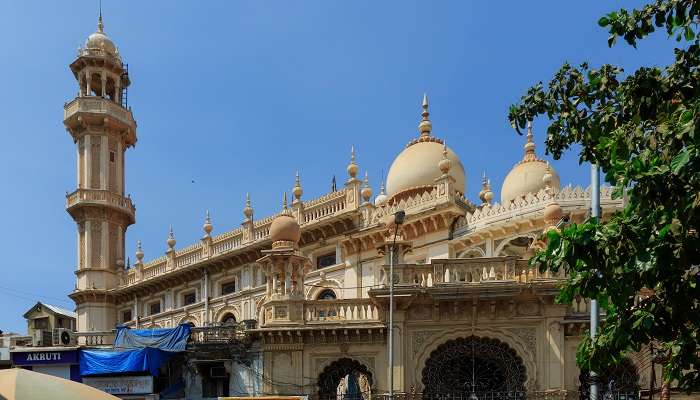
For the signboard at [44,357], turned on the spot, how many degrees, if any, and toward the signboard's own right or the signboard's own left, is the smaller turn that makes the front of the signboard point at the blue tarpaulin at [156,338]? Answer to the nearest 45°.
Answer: approximately 45° to the signboard's own left

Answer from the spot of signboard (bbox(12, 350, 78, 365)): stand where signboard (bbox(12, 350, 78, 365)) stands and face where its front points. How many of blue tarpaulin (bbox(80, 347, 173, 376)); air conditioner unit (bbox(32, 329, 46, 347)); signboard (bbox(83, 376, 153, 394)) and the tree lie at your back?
1

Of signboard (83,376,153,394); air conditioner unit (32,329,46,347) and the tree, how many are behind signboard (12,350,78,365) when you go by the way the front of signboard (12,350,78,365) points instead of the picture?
1

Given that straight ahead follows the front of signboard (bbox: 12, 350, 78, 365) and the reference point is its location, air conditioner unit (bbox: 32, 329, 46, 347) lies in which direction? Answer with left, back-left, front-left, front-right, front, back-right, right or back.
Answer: back

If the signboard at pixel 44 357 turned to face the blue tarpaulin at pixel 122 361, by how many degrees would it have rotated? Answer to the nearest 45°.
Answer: approximately 45° to its left

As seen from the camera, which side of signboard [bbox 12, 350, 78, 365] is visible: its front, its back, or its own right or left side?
front
